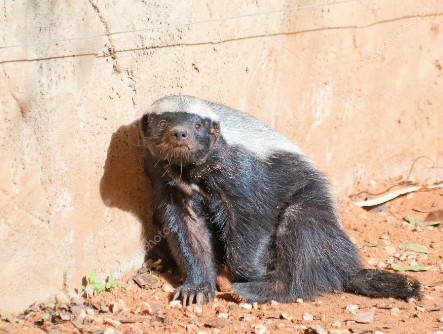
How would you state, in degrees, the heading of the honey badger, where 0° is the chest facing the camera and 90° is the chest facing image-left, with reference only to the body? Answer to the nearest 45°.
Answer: approximately 45°

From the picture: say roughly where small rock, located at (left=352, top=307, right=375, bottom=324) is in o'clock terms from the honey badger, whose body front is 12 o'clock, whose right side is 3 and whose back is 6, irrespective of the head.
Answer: The small rock is roughly at 8 o'clock from the honey badger.

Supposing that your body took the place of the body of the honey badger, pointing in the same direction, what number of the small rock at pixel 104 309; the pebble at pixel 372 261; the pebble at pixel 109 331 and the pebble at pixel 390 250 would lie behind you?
2

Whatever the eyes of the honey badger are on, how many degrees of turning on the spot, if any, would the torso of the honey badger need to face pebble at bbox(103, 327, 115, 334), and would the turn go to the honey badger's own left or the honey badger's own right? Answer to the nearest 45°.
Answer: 0° — it already faces it
